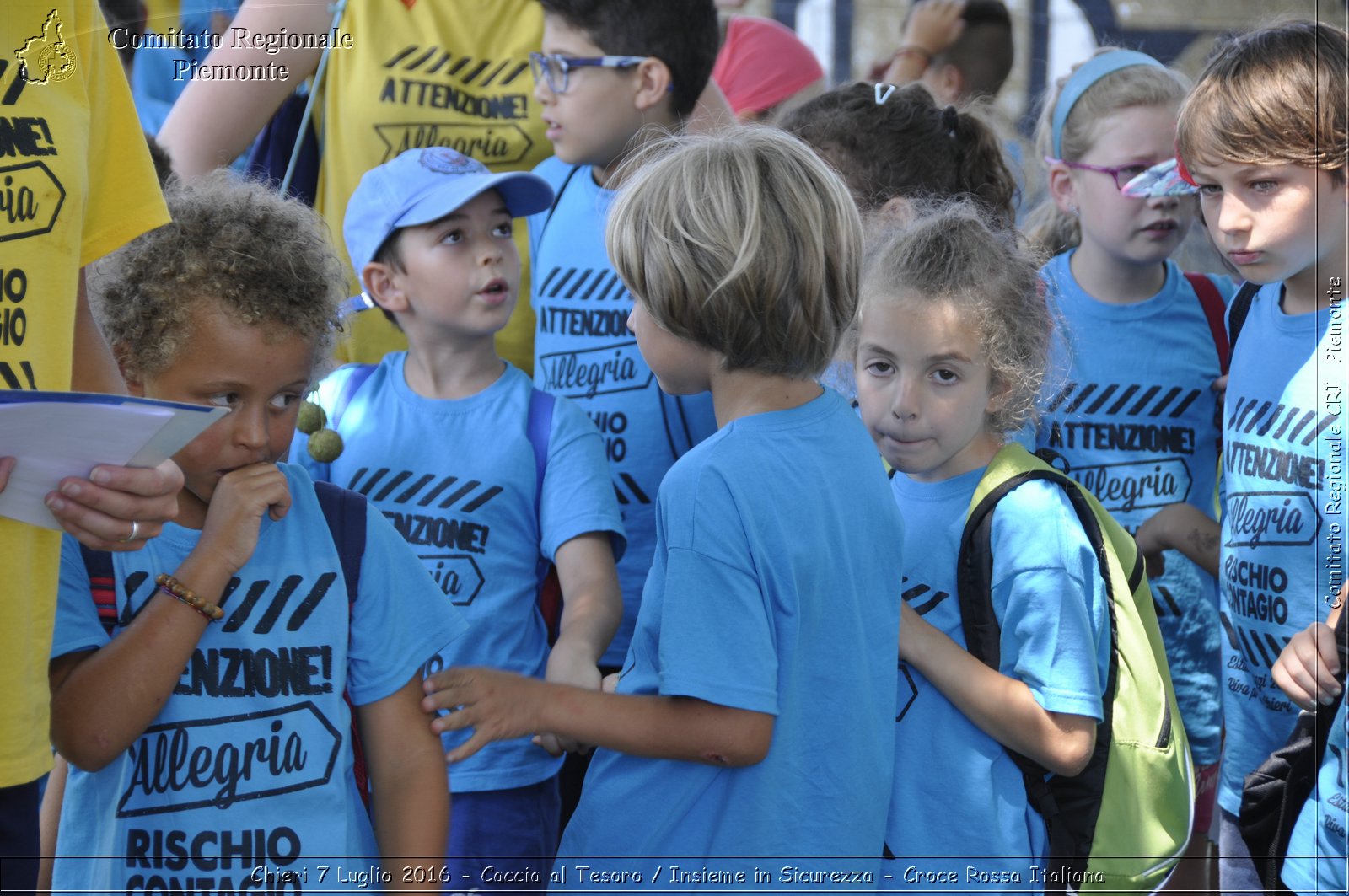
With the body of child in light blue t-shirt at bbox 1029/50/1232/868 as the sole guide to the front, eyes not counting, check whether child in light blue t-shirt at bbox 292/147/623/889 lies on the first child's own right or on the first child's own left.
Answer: on the first child's own right

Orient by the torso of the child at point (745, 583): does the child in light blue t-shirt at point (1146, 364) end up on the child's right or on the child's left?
on the child's right

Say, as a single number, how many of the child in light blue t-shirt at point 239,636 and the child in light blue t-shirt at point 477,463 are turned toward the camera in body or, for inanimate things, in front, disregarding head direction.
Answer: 2

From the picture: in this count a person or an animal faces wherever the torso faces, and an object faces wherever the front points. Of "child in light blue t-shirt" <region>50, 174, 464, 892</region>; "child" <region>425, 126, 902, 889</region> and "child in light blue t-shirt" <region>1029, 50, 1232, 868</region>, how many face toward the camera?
2

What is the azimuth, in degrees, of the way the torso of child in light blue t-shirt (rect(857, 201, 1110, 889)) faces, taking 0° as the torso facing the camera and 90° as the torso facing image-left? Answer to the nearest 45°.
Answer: approximately 45°

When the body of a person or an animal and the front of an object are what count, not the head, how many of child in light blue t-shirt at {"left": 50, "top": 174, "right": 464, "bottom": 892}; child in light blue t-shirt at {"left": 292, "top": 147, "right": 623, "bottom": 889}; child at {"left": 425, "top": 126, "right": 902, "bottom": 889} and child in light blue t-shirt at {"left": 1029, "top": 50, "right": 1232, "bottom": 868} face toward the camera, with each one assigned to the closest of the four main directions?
3
